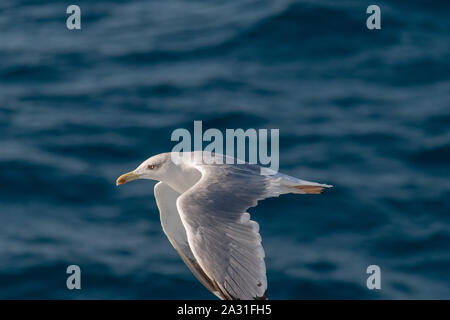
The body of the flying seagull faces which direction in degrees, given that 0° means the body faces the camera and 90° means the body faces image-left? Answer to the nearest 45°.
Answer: approximately 90°
